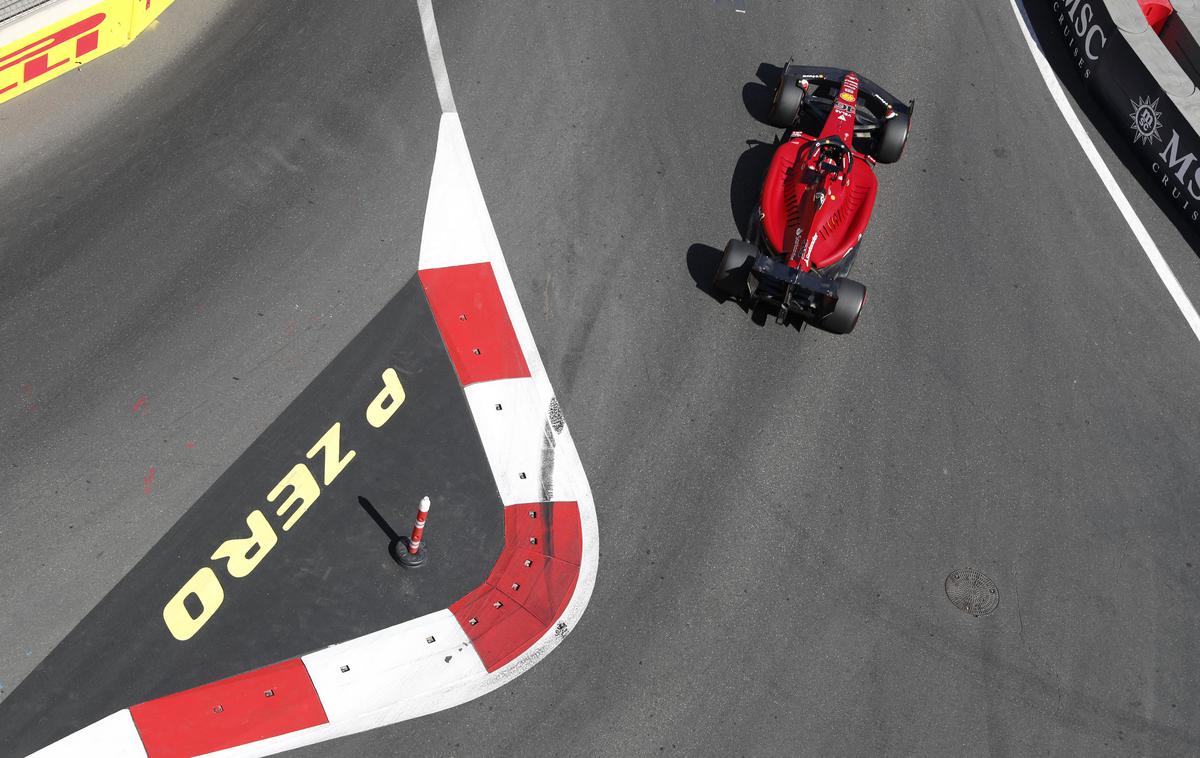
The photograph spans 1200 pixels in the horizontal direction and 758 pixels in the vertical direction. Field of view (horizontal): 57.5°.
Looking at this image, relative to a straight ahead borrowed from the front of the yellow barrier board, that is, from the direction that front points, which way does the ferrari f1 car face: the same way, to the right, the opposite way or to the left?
to the left

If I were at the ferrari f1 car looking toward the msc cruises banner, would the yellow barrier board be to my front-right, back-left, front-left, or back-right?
back-left

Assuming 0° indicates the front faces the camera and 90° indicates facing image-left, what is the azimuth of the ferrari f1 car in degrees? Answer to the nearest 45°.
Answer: approximately 180°

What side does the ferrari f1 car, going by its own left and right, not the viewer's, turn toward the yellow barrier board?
left

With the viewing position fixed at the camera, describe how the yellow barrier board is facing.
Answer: facing the viewer and to the right of the viewer

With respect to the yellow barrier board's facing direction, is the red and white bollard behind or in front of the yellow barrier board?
in front

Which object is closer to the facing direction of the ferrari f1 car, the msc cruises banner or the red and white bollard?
the msc cruises banner

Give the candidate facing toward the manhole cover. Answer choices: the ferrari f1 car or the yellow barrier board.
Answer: the yellow barrier board

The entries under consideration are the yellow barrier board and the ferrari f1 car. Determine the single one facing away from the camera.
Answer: the ferrari f1 car

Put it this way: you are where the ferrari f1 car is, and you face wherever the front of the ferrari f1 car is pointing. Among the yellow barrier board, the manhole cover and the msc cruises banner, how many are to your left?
1

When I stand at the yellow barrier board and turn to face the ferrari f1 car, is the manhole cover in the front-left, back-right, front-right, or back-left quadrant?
front-right

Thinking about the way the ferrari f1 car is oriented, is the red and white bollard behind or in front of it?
behind

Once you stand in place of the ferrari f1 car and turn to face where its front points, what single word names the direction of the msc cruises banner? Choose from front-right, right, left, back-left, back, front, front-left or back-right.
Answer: front-right

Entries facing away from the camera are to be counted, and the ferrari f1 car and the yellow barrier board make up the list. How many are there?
1

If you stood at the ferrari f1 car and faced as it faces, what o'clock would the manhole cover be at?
The manhole cover is roughly at 5 o'clock from the ferrari f1 car.

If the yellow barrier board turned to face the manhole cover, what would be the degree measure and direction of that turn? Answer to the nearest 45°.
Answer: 0° — it already faces it
